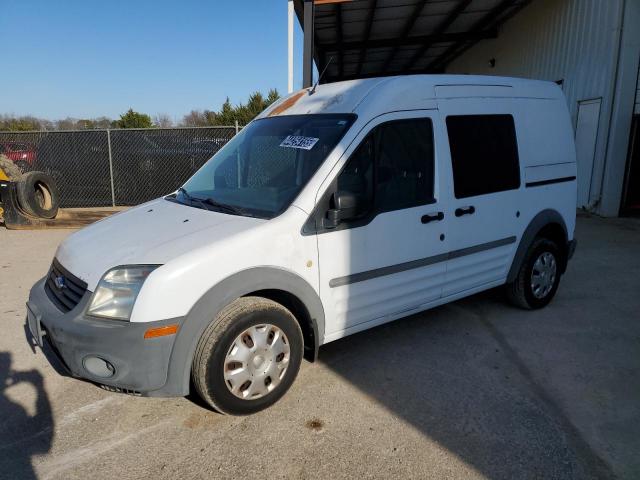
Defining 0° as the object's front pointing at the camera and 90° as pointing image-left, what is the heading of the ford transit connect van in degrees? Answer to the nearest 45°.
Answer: approximately 45°

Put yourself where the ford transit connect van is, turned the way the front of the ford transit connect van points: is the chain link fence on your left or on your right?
on your right

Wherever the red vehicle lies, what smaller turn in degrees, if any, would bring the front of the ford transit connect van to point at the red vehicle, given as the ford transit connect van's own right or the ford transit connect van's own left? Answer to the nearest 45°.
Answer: approximately 90° to the ford transit connect van's own right
